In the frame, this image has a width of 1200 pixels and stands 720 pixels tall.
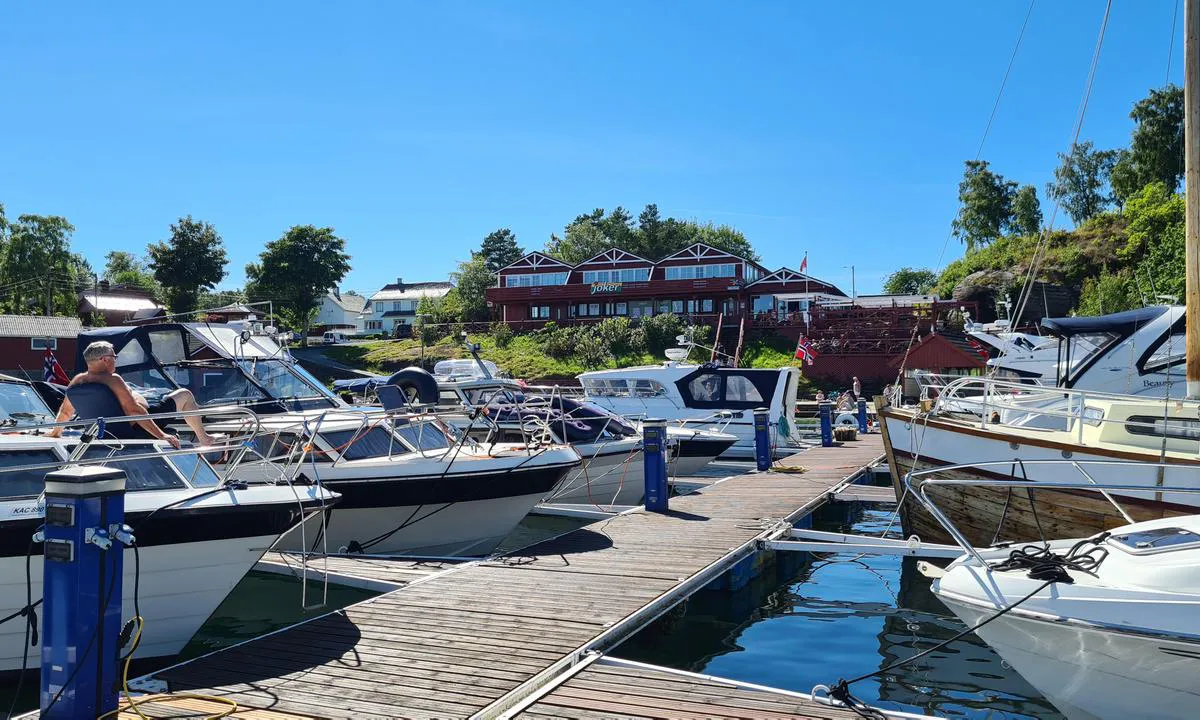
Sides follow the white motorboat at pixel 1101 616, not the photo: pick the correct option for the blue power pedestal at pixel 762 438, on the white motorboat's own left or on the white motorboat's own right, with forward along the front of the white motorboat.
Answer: on the white motorboat's own right

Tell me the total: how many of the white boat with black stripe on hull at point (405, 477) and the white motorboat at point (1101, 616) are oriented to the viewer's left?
1

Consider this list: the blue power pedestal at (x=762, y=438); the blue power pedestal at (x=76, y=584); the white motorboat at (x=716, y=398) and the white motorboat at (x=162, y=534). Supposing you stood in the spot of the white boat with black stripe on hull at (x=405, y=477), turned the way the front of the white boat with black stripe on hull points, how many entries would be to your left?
2

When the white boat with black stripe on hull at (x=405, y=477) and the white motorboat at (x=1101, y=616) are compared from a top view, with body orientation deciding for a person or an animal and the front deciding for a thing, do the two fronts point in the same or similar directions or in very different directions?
very different directions

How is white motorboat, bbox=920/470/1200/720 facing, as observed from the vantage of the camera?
facing to the left of the viewer

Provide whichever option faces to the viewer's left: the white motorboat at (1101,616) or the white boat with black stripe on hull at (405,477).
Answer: the white motorboat

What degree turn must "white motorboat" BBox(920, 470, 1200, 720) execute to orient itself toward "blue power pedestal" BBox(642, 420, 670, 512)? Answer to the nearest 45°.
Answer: approximately 45° to its right

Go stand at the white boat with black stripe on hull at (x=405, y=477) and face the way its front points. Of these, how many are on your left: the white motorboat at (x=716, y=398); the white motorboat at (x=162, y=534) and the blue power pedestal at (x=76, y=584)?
1

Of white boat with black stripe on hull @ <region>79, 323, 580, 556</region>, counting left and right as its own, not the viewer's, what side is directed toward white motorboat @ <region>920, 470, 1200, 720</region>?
front

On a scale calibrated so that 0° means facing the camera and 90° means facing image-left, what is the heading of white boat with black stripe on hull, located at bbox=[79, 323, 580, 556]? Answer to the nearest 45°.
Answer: approximately 315°

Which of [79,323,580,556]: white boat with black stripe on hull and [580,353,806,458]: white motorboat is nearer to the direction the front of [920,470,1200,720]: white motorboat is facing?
the white boat with black stripe on hull
